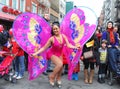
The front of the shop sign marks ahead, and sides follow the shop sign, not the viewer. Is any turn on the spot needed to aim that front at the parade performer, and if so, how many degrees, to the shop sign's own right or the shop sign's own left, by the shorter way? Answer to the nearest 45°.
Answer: approximately 45° to the shop sign's own right

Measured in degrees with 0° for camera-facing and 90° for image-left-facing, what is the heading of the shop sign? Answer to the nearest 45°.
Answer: approximately 315°
